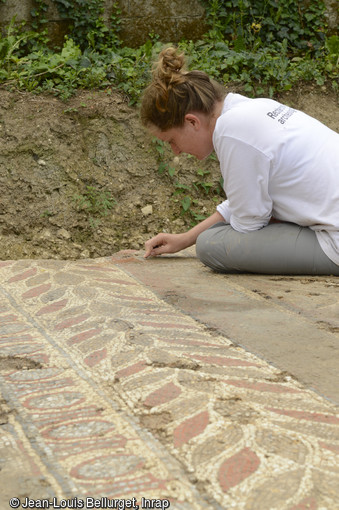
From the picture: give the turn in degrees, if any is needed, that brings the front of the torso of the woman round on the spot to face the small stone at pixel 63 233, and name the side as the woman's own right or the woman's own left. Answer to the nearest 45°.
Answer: approximately 45° to the woman's own right

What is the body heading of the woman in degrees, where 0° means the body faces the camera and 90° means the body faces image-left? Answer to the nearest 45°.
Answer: approximately 90°
